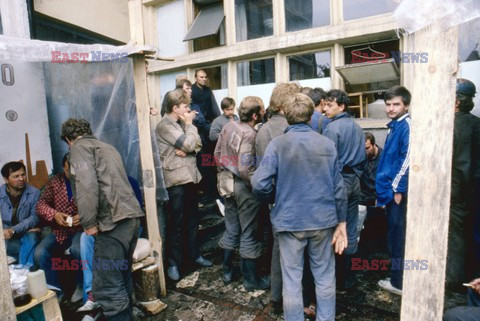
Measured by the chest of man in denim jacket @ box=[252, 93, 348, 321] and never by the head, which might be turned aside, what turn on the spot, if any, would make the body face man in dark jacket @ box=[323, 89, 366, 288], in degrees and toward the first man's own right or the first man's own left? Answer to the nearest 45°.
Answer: approximately 45° to the first man's own right

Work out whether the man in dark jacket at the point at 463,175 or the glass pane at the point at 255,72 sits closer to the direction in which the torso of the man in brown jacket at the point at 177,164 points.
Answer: the man in dark jacket

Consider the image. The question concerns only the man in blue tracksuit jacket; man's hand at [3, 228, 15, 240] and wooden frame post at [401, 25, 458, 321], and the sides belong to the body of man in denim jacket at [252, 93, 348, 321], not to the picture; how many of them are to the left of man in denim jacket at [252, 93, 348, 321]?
1

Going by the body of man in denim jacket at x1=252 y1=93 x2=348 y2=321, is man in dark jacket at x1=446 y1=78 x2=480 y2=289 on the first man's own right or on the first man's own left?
on the first man's own right

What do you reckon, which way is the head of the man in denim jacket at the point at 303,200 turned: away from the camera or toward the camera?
away from the camera

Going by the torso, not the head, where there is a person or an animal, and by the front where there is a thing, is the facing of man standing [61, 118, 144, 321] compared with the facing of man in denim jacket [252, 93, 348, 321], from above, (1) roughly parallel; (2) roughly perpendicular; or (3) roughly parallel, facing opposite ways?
roughly perpendicular

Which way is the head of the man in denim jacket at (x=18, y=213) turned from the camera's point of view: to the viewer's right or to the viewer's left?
to the viewer's right

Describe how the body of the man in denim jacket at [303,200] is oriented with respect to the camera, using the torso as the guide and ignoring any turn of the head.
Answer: away from the camera

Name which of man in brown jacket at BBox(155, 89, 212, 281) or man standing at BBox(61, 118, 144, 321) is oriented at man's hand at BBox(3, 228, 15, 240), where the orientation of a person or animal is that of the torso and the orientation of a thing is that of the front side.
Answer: the man standing

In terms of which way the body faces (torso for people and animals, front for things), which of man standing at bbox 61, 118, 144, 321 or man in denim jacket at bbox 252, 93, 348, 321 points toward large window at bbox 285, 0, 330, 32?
the man in denim jacket

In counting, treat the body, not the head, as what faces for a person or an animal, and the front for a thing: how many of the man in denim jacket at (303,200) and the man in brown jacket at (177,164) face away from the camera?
1

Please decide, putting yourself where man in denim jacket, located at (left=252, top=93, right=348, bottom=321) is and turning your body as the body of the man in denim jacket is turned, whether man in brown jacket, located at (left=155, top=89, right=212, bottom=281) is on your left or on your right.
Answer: on your left

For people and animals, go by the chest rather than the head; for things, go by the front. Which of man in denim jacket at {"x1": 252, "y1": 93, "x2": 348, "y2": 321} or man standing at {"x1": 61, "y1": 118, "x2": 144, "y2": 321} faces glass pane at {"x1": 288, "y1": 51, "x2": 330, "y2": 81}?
the man in denim jacket

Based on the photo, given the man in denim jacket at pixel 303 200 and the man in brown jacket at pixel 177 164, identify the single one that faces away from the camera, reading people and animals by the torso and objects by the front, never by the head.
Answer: the man in denim jacket

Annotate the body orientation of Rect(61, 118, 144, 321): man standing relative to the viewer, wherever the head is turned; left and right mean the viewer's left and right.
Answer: facing away from the viewer and to the left of the viewer
